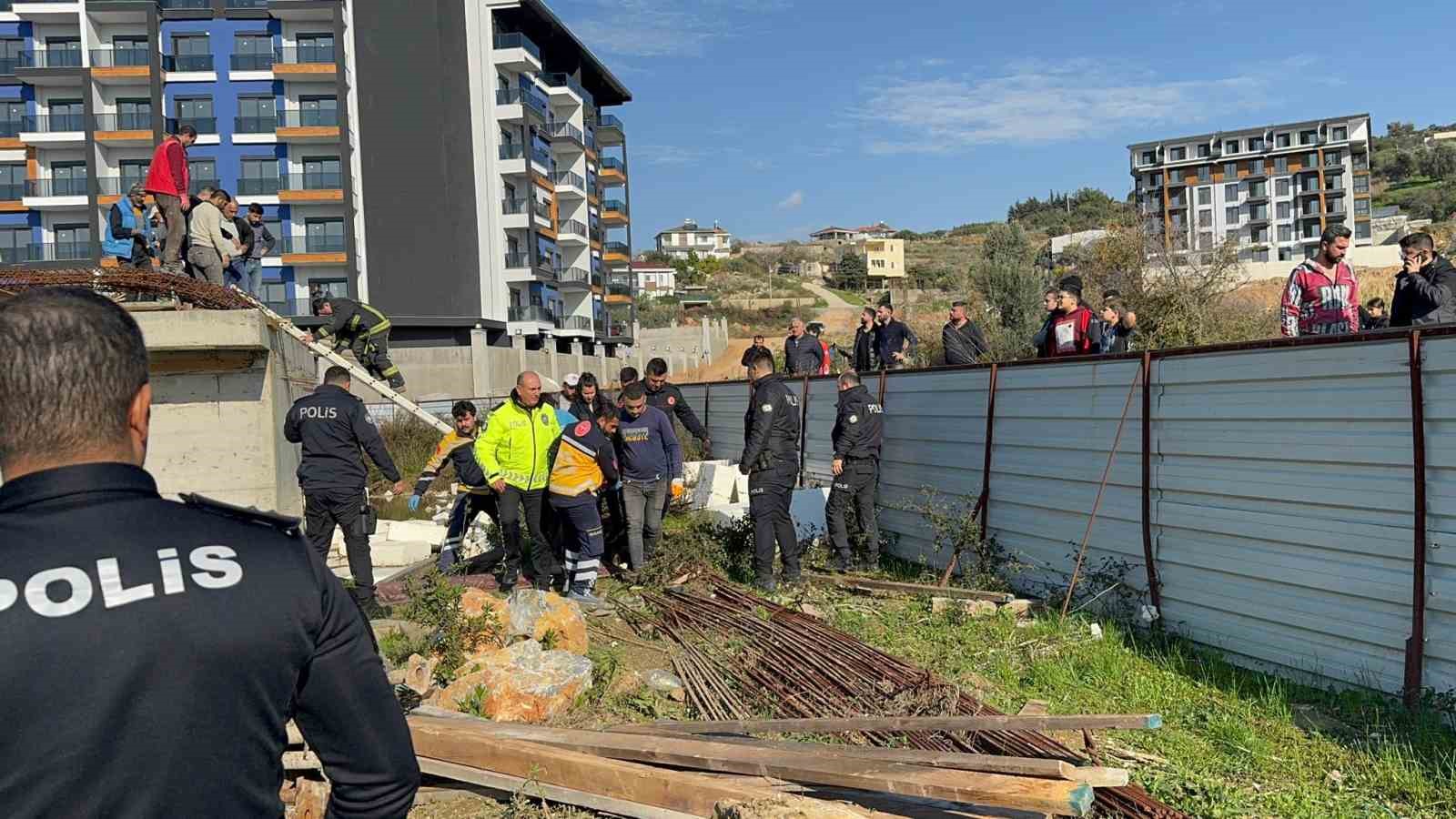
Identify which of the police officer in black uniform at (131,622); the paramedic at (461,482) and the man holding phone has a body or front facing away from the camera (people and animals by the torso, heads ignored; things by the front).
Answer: the police officer in black uniform

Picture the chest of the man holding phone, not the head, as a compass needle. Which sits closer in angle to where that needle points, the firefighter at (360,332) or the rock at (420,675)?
the rock

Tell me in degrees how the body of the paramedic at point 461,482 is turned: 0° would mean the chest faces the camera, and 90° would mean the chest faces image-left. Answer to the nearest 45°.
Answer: approximately 45°

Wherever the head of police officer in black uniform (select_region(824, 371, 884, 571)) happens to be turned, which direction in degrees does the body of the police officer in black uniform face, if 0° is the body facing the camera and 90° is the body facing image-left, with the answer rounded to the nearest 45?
approximately 135°

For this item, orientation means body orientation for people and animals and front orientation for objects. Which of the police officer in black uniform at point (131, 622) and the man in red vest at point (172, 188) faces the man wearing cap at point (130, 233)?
the police officer in black uniform

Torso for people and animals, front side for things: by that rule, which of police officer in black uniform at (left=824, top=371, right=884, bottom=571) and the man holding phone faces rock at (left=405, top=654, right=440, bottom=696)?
the man holding phone

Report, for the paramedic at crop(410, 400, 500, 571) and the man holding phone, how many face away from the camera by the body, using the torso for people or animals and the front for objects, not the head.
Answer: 0

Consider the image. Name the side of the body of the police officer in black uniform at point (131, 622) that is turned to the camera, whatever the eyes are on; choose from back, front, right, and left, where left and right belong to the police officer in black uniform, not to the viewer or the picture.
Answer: back

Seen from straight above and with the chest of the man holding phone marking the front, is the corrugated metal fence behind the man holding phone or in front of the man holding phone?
in front

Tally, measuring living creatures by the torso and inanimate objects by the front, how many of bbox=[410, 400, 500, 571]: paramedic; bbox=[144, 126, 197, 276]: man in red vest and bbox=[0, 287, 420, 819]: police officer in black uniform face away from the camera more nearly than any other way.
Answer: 1

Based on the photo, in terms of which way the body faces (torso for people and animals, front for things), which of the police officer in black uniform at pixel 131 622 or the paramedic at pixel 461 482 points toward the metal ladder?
the police officer in black uniform

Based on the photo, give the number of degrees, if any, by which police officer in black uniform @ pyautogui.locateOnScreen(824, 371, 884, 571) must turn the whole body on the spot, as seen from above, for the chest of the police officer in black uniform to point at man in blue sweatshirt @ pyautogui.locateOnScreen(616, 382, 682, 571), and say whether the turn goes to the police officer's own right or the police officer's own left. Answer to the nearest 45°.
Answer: approximately 45° to the police officer's own left

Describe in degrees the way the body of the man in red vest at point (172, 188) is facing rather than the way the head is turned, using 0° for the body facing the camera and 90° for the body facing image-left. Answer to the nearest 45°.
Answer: approximately 270°

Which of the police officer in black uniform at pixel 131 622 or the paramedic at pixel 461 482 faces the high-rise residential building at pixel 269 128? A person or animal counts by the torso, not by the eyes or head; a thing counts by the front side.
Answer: the police officer in black uniform

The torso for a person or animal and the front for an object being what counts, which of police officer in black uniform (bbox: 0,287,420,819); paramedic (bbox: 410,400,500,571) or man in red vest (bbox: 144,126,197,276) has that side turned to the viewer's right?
the man in red vest

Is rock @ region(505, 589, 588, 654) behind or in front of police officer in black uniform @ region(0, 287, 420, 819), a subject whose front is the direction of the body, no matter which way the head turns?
in front
